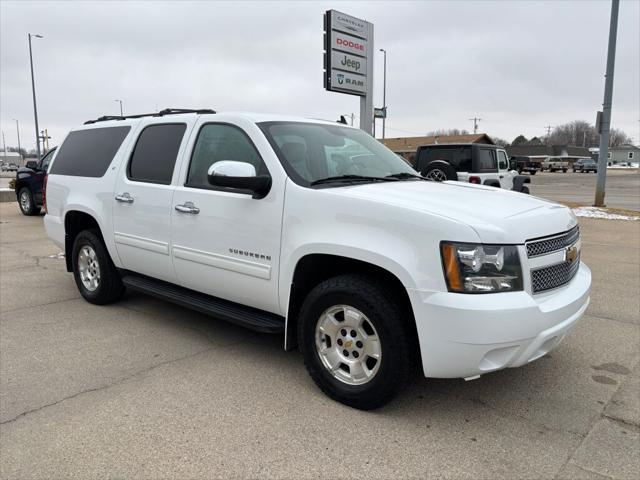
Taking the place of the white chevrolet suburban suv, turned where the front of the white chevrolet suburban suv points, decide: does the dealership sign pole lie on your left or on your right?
on your left

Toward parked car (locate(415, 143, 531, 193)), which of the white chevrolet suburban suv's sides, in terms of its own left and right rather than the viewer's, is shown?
left

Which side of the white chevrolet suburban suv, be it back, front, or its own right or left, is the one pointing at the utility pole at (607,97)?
left

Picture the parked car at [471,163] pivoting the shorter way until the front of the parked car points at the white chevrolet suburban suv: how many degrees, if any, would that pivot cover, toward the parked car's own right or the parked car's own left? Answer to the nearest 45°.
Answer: approximately 135° to the parked car's own right

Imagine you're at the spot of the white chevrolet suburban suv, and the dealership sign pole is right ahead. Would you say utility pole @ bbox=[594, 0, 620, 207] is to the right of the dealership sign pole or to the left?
right

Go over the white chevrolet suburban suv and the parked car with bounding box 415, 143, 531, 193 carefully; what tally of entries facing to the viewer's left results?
0

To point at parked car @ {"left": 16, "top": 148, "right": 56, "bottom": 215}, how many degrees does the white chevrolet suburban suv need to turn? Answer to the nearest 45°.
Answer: approximately 180°

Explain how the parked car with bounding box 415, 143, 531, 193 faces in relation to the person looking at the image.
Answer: facing away from the viewer and to the right of the viewer

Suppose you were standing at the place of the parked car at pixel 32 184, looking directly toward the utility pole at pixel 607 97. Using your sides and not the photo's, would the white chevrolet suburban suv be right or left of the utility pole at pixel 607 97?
right

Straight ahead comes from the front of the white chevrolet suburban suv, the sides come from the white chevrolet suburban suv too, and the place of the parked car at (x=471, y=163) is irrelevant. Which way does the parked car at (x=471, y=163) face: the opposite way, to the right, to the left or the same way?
to the left
